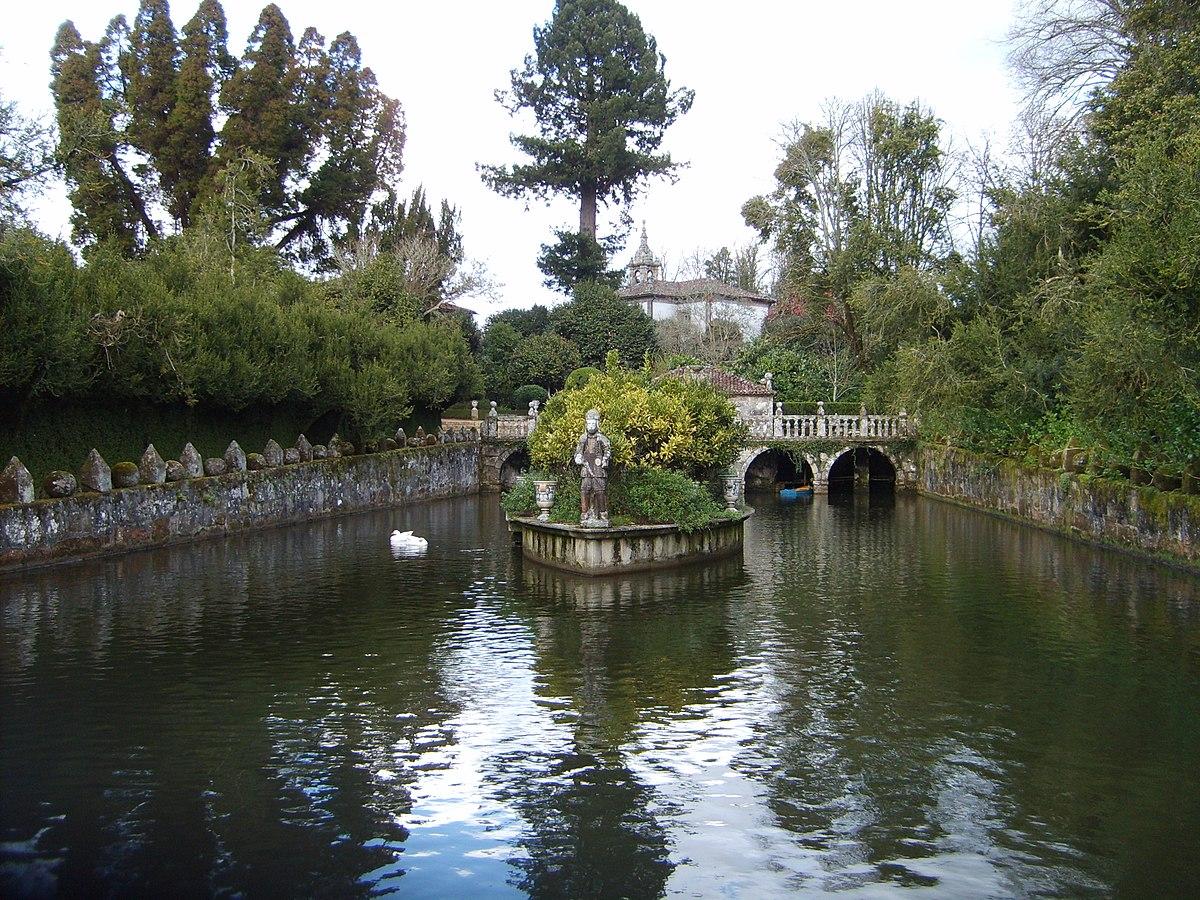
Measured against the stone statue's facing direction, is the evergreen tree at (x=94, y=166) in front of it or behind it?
behind

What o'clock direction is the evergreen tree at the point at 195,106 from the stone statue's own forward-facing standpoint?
The evergreen tree is roughly at 5 o'clock from the stone statue.

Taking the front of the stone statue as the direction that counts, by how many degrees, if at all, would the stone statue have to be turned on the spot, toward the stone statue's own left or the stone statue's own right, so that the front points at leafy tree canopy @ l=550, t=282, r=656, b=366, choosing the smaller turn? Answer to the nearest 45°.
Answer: approximately 180°

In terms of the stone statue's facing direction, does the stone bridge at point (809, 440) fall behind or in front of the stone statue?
behind

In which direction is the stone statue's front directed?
toward the camera

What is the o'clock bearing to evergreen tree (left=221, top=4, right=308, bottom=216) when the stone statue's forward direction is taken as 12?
The evergreen tree is roughly at 5 o'clock from the stone statue.

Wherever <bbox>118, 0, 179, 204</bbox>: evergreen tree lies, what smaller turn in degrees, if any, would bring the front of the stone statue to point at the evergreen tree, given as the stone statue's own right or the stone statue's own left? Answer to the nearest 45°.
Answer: approximately 135° to the stone statue's own right

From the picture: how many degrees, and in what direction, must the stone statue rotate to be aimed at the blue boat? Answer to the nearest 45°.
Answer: approximately 180°
